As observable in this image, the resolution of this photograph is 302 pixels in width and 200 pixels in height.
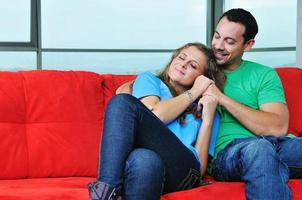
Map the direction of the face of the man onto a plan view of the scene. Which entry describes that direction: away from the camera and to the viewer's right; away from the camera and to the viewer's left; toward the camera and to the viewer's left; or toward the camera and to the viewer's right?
toward the camera and to the viewer's left

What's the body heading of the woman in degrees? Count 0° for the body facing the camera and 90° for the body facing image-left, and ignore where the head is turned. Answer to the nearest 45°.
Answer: approximately 45°

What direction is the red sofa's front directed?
toward the camera
